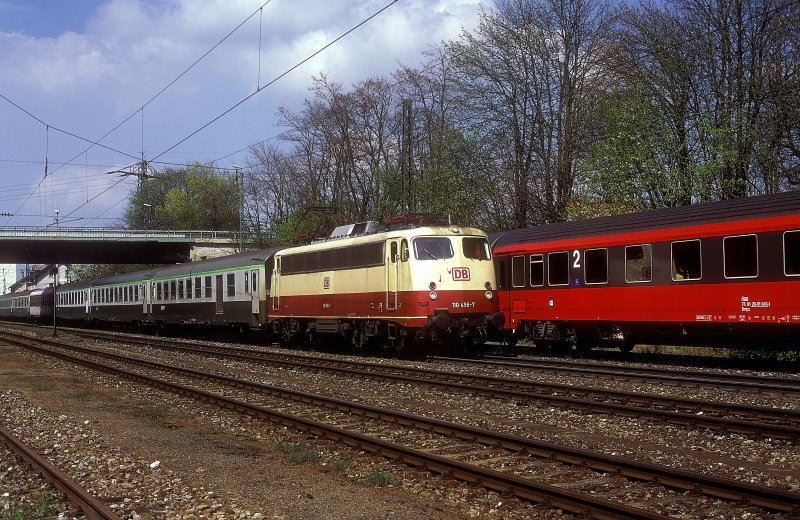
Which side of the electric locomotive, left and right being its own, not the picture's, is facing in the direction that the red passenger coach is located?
front

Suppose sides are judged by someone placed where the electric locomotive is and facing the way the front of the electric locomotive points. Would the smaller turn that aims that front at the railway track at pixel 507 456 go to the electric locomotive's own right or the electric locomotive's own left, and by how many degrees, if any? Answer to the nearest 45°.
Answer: approximately 45° to the electric locomotive's own right

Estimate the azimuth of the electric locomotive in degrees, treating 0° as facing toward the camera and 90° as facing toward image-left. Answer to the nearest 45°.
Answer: approximately 315°
